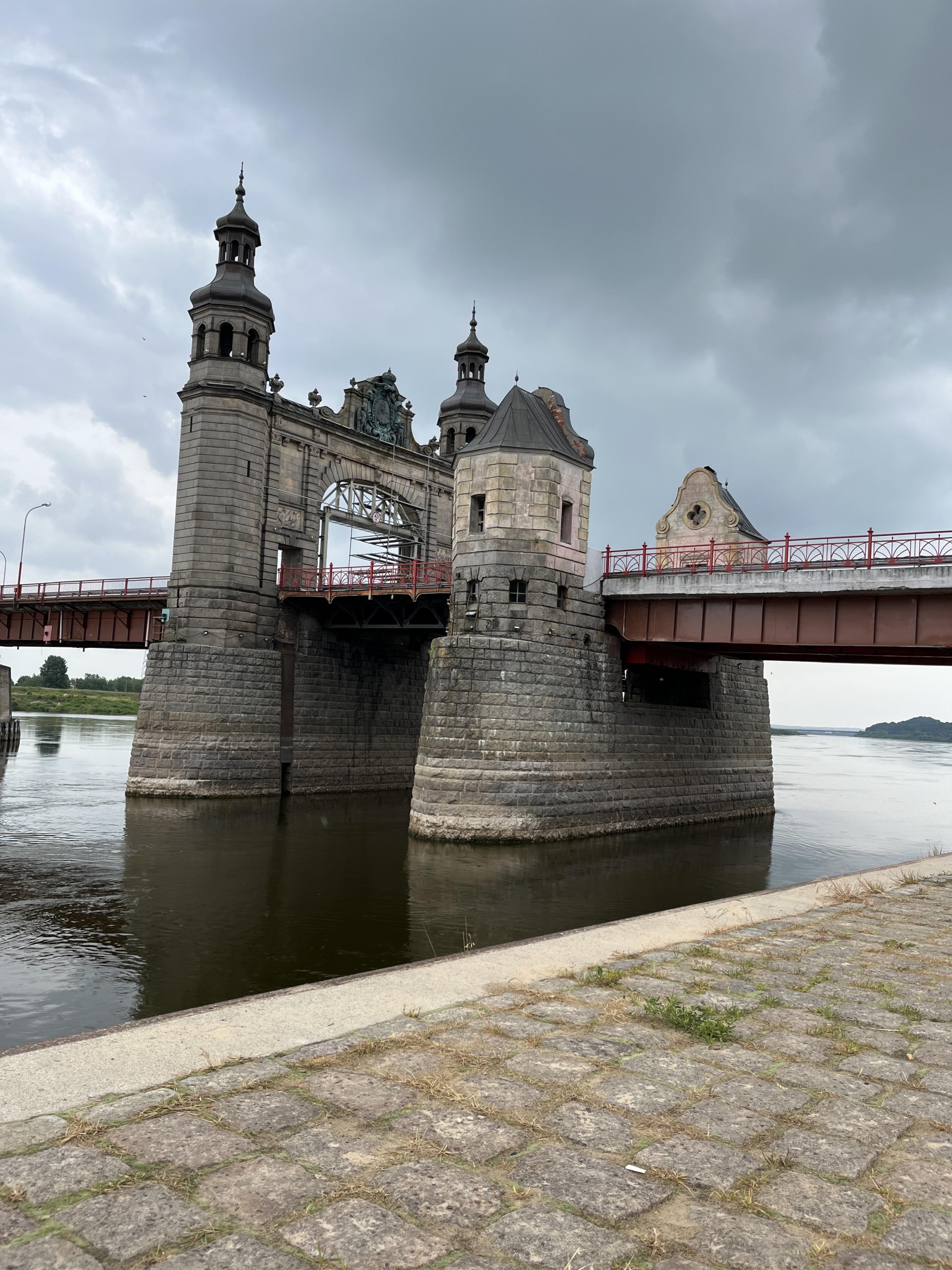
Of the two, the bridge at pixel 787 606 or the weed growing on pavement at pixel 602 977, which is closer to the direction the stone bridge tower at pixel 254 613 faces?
the bridge

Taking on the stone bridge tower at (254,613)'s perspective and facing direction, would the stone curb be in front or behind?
in front

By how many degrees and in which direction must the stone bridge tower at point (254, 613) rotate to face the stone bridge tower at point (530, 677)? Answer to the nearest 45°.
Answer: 0° — it already faces it

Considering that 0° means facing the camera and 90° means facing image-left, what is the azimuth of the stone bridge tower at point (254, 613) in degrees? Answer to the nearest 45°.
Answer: approximately 315°

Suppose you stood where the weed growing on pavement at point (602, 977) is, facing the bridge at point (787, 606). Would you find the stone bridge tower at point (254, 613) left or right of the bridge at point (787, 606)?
left

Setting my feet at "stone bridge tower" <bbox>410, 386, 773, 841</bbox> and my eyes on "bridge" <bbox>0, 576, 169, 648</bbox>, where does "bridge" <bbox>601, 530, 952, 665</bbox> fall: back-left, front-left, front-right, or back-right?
back-right

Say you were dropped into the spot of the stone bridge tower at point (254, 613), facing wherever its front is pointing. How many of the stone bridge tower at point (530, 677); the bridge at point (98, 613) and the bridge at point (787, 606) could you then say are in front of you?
2

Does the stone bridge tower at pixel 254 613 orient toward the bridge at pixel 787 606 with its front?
yes

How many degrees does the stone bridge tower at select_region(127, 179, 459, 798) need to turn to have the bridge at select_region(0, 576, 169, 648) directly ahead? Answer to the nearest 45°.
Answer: approximately 180°

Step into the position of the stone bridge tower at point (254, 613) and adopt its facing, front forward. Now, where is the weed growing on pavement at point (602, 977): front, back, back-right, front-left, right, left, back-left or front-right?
front-right
